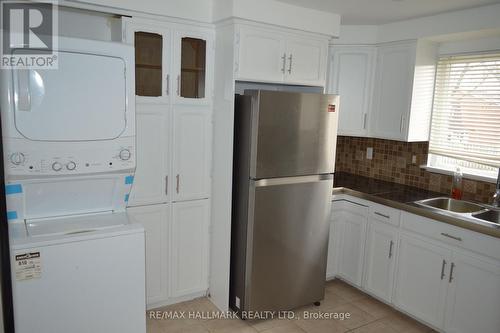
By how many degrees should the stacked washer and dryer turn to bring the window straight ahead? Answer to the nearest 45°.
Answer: approximately 90° to its left

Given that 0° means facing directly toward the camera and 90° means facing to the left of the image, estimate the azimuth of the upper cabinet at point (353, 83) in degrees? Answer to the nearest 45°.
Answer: approximately 0°

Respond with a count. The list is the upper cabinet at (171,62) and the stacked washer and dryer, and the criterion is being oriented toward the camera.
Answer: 2

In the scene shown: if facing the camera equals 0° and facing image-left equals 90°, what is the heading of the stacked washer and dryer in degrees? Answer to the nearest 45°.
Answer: approximately 0°

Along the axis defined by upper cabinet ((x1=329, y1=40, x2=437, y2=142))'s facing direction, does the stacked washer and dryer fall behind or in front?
in front

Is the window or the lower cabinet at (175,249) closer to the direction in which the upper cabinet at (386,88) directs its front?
the lower cabinet

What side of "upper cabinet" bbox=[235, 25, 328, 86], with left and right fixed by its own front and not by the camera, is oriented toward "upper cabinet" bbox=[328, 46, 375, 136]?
left

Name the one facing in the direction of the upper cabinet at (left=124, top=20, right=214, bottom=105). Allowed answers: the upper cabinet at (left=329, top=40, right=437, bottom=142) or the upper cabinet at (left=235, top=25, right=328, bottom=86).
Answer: the upper cabinet at (left=329, top=40, right=437, bottom=142)
